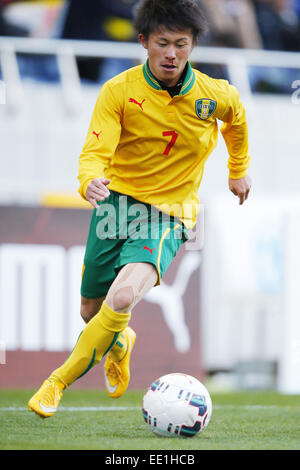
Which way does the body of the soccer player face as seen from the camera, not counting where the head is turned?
toward the camera

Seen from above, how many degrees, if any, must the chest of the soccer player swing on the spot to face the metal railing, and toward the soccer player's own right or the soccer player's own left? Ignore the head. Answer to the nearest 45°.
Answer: approximately 180°
